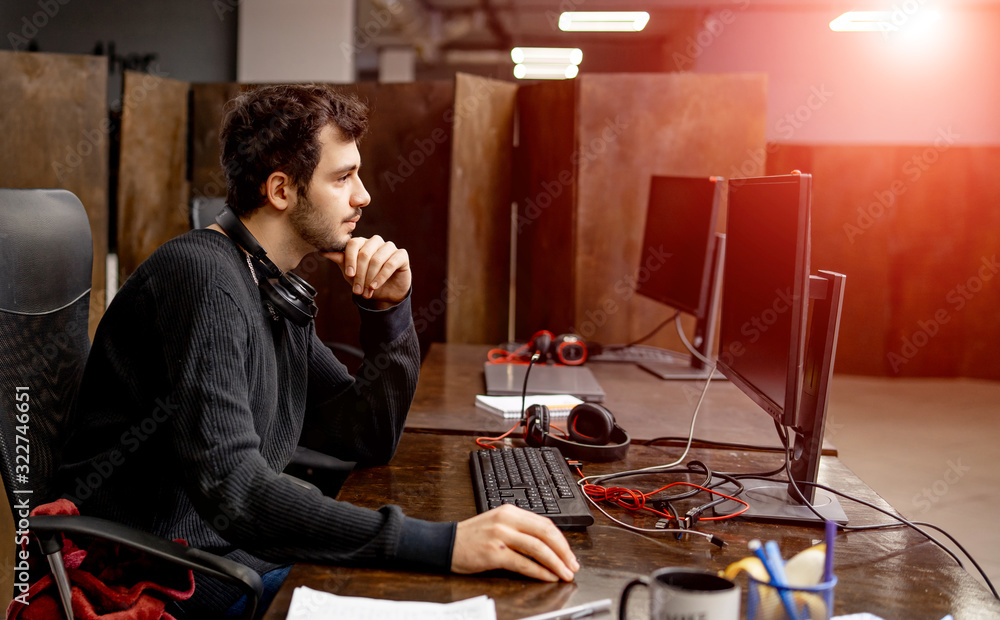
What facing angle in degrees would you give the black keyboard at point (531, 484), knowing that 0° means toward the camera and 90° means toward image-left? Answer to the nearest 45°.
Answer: approximately 90°

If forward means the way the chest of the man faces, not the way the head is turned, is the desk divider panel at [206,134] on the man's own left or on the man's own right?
on the man's own left

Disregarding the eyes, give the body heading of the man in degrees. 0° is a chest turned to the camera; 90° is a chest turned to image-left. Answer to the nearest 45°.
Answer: approximately 270°

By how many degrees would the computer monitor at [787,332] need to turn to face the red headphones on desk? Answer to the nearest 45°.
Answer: approximately 45° to its right

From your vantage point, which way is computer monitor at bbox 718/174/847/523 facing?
to the viewer's left

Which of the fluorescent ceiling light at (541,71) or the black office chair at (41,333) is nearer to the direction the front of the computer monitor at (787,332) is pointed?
the black office chair

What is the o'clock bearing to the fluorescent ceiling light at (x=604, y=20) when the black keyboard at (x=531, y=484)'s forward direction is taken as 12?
The fluorescent ceiling light is roughly at 3 o'clock from the black keyboard.

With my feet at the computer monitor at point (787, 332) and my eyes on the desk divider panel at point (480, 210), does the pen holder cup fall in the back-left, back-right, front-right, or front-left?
back-left

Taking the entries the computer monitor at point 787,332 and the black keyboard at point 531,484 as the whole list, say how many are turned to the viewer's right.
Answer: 0

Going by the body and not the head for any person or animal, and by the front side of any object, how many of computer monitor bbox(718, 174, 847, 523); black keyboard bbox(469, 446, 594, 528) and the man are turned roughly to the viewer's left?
2

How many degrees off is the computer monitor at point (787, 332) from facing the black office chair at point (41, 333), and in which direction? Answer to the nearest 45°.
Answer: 0° — it already faces it

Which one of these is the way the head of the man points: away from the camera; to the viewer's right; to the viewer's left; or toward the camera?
to the viewer's right
